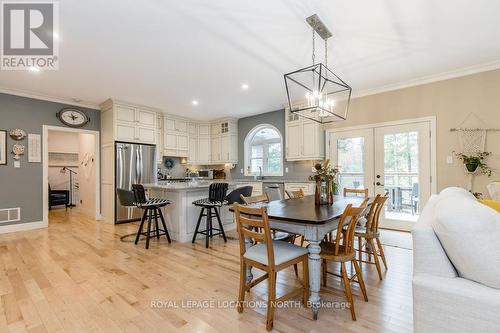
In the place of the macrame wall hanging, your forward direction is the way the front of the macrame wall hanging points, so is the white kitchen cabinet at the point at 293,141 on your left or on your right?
on your right

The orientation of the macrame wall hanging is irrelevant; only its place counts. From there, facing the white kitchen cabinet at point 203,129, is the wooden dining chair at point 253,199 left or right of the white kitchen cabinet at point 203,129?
left

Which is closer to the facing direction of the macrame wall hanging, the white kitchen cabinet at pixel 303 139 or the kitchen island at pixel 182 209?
the kitchen island

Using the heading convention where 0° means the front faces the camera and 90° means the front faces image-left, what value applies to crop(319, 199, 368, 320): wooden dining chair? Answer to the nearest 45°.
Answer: approximately 135°

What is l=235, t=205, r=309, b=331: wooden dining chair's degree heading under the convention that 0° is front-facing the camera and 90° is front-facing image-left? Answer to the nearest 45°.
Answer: approximately 225°

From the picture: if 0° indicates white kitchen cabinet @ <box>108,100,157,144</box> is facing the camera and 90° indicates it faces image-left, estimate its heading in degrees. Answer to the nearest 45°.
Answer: approximately 315°

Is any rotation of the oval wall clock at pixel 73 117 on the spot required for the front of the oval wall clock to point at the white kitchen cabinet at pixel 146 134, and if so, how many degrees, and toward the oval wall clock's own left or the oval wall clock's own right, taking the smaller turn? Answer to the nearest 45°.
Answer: approximately 90° to the oval wall clock's own left
